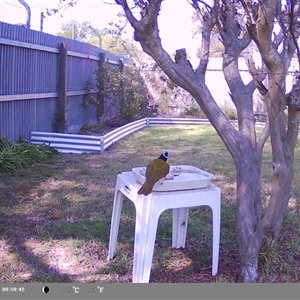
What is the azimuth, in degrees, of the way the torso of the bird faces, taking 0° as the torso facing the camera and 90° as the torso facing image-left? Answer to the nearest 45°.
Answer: approximately 225°

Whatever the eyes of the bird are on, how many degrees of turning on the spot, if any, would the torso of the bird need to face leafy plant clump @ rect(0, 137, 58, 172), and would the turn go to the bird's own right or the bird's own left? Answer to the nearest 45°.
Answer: approximately 90° to the bird's own left

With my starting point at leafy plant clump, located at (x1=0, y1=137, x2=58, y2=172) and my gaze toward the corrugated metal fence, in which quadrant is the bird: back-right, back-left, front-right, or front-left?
back-right

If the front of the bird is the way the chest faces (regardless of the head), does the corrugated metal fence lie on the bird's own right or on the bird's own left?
on the bird's own left
